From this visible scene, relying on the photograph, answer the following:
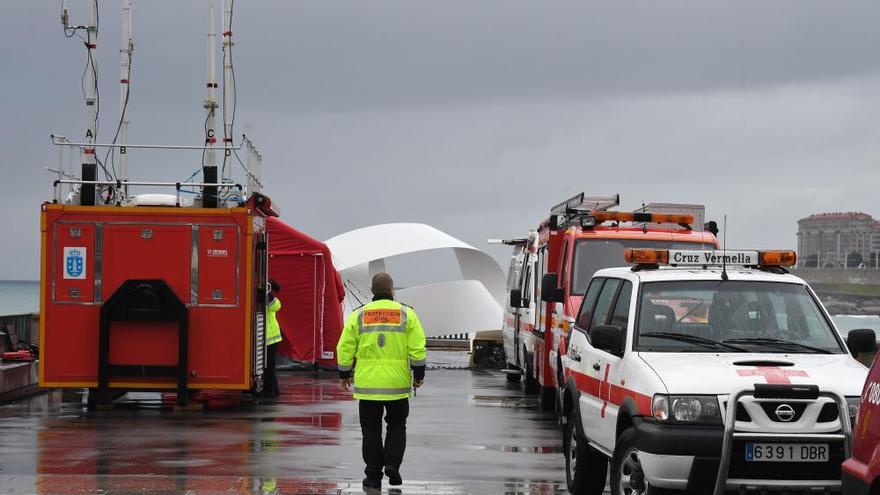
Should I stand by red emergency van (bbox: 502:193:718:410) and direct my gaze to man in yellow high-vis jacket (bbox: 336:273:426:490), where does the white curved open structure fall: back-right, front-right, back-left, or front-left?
back-right

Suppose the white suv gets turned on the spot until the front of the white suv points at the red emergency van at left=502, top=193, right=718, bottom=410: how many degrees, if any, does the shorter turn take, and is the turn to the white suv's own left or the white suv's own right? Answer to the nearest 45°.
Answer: approximately 135° to the white suv's own left

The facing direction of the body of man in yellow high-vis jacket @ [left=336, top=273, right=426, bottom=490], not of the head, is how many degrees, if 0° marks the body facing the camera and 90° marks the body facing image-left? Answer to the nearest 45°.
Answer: approximately 180°

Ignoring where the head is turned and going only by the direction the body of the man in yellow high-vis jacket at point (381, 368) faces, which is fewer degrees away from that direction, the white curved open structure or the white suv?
the white curved open structure

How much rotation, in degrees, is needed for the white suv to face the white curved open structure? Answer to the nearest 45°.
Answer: approximately 135° to its left

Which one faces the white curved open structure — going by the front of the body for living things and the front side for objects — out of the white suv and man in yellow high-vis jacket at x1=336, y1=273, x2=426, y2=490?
the man in yellow high-vis jacket

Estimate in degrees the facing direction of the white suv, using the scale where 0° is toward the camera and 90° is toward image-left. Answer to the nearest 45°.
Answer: approximately 315°

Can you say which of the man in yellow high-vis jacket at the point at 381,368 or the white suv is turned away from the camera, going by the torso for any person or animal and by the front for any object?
the man in yellow high-vis jacket

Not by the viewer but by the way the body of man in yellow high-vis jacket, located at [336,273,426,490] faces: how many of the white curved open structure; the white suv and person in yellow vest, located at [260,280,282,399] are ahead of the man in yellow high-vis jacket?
2

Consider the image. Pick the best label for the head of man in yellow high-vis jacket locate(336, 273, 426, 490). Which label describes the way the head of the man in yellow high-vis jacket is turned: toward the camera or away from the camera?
away from the camera
